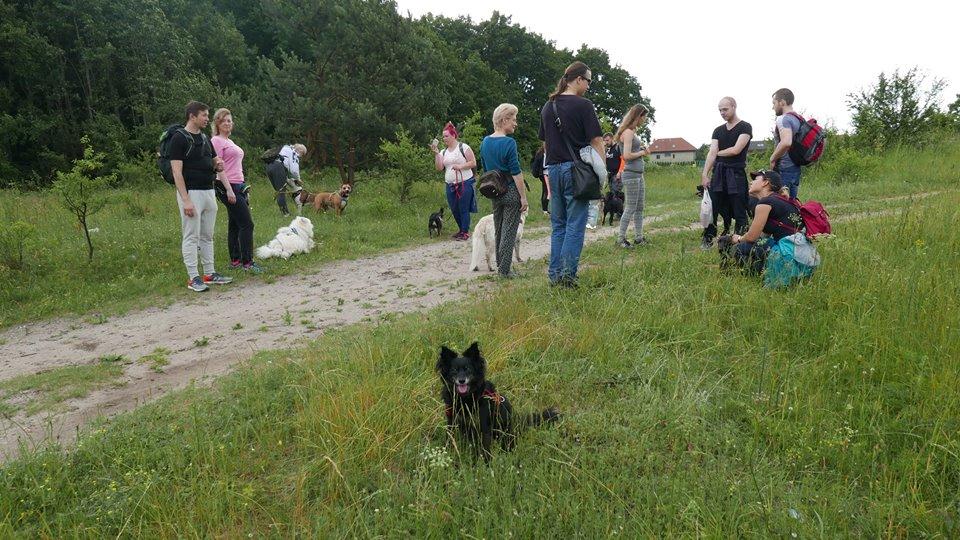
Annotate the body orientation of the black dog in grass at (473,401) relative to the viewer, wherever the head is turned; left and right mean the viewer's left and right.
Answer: facing the viewer and to the left of the viewer

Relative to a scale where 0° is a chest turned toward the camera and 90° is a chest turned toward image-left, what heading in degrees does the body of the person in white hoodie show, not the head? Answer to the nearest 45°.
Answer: approximately 270°

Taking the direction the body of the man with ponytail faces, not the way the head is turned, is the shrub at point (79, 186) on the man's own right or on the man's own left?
on the man's own left

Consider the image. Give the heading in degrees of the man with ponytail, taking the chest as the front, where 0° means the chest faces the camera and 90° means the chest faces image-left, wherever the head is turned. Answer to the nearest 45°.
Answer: approximately 225°

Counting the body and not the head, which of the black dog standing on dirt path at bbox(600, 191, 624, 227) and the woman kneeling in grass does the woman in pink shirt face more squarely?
the woman kneeling in grass

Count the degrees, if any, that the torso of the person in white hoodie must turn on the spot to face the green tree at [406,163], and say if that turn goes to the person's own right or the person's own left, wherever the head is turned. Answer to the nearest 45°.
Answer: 0° — they already face it

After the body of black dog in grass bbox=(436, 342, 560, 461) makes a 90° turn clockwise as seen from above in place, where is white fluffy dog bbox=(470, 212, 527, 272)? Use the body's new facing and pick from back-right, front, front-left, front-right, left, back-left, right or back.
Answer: front-right

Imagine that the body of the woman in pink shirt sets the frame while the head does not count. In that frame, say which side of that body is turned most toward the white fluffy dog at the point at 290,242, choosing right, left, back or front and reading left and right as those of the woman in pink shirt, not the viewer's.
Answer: left

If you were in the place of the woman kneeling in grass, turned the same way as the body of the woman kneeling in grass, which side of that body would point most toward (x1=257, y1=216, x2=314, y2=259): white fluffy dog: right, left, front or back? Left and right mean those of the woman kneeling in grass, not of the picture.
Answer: front
